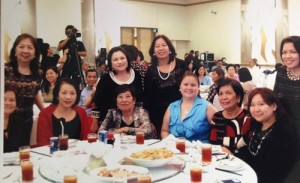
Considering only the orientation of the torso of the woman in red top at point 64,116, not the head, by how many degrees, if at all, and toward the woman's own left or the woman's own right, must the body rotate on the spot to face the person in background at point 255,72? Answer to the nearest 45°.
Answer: approximately 90° to the woman's own left

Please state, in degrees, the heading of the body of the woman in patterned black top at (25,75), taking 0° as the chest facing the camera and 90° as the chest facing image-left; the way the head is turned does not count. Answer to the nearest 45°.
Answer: approximately 0°

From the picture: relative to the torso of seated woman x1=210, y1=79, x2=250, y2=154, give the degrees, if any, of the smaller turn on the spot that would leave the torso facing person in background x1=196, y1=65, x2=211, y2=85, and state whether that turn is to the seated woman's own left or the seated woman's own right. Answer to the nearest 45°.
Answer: approximately 135° to the seated woman's own right

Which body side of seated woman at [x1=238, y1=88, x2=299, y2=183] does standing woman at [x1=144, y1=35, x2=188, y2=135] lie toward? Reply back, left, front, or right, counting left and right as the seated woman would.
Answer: right

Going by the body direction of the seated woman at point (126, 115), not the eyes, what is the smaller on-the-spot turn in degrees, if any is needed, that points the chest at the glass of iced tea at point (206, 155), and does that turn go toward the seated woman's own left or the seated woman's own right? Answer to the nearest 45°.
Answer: approximately 45° to the seated woman's own left
